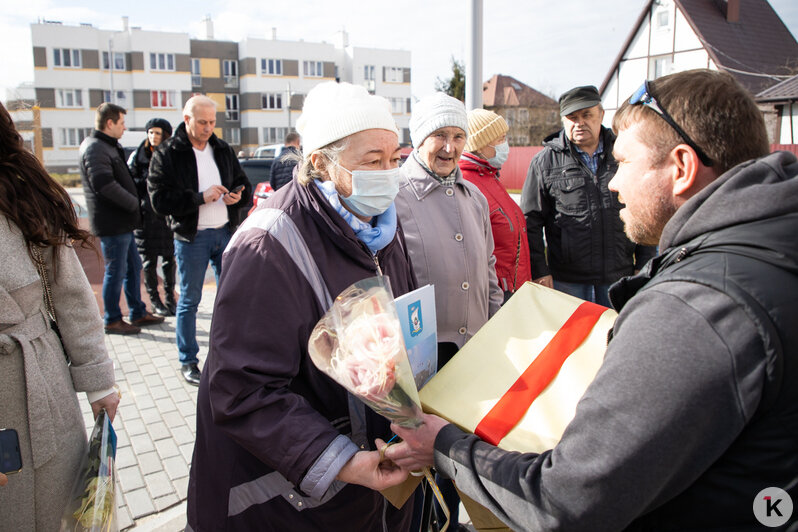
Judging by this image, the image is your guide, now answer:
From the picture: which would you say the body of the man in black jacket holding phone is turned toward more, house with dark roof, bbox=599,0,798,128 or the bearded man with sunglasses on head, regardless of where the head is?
the bearded man with sunglasses on head

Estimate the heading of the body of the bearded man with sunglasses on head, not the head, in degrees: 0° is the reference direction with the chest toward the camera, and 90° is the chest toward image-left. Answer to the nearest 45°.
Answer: approximately 135°

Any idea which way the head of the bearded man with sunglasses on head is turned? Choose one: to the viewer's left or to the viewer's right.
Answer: to the viewer's left

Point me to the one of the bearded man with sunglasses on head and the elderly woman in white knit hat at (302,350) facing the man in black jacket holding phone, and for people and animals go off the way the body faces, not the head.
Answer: the bearded man with sunglasses on head

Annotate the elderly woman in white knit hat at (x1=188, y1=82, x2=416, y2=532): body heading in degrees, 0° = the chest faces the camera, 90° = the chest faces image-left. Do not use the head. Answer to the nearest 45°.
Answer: approximately 315°

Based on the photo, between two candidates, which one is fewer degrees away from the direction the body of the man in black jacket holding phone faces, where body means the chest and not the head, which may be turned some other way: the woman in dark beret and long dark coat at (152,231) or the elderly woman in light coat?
the elderly woman in light coat

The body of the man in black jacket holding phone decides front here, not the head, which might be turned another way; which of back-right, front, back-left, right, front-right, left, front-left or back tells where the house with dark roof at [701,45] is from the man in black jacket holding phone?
left

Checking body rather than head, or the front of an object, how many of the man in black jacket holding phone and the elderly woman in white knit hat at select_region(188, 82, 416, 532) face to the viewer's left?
0

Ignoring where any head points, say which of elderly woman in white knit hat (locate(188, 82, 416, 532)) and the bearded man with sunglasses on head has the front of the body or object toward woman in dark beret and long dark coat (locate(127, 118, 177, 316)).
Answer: the bearded man with sunglasses on head

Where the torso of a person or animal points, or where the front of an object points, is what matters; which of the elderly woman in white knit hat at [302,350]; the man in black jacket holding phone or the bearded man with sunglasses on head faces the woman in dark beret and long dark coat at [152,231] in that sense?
the bearded man with sunglasses on head

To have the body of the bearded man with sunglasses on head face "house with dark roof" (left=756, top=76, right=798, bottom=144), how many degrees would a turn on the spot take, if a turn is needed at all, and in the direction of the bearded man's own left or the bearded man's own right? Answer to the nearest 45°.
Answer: approximately 45° to the bearded man's own right

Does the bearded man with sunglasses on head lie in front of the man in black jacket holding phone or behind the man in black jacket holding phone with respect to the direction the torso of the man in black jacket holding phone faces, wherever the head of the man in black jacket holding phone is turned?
in front
